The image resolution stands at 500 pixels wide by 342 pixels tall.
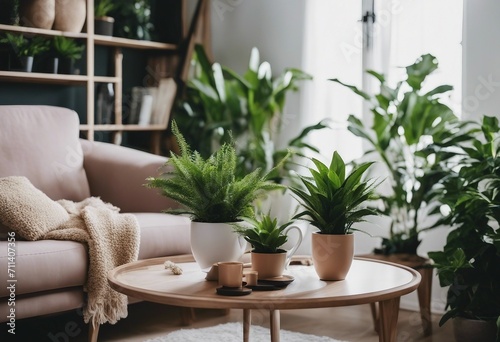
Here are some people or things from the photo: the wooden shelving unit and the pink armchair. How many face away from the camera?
0

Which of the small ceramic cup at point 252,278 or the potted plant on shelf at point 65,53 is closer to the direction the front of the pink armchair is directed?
the small ceramic cup

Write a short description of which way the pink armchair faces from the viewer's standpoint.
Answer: facing the viewer and to the right of the viewer

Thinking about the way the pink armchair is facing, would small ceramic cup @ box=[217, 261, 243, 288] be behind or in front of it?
in front

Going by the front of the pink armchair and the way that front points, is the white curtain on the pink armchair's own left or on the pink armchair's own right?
on the pink armchair's own left

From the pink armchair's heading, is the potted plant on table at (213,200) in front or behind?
in front

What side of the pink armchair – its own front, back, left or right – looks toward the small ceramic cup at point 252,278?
front

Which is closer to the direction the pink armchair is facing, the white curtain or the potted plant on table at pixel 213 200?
the potted plant on table
